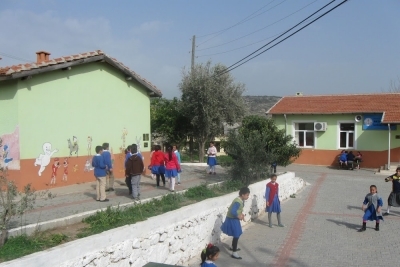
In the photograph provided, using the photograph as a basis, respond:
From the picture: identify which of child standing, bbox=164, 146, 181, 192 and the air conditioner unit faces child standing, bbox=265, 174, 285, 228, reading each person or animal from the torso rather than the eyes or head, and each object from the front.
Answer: the air conditioner unit

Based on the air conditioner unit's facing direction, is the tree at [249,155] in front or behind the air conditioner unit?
in front

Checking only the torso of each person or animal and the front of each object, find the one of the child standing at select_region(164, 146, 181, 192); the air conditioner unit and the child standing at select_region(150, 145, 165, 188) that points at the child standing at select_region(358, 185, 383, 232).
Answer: the air conditioner unit

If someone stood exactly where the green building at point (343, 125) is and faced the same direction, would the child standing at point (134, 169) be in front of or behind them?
in front
